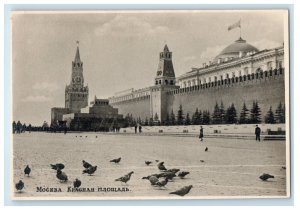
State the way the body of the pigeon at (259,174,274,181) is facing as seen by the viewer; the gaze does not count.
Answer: to the viewer's left

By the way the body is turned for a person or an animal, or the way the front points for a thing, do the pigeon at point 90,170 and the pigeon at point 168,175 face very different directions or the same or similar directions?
same or similar directions

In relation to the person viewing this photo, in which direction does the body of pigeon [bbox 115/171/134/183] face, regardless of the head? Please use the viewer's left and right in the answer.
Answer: facing to the right of the viewer

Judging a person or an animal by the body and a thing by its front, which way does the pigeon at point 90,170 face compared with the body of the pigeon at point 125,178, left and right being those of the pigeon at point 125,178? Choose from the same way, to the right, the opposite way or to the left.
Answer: the same way

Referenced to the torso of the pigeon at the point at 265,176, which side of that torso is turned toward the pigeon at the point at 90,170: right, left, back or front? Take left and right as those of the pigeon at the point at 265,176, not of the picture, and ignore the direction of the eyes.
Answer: front
